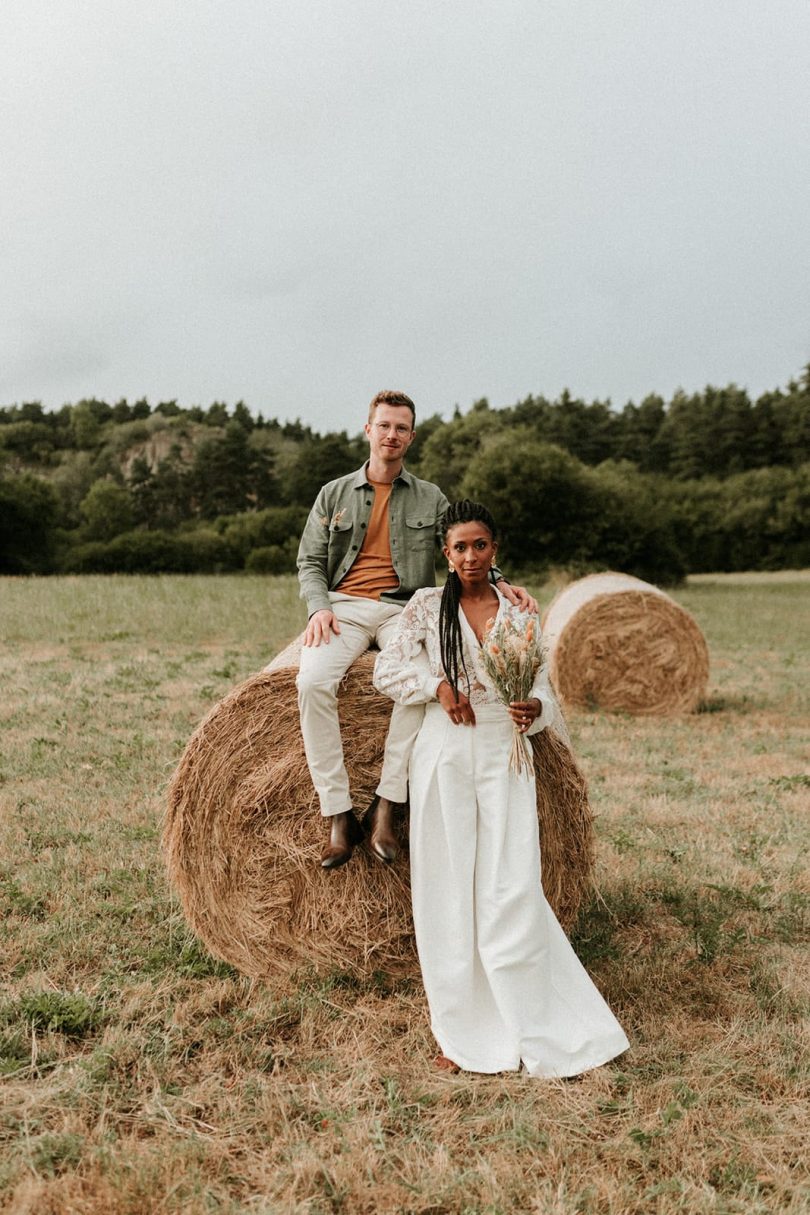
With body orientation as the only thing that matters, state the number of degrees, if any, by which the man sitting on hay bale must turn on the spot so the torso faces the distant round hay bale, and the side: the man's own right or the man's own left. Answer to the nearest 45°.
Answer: approximately 180°

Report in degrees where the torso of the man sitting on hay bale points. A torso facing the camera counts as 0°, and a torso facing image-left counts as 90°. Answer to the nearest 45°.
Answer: approximately 0°

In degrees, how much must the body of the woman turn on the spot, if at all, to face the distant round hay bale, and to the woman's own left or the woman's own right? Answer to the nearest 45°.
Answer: approximately 180°

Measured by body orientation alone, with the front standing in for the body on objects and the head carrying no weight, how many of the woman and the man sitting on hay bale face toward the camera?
2

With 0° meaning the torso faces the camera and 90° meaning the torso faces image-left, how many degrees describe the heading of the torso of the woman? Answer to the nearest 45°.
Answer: approximately 0°
